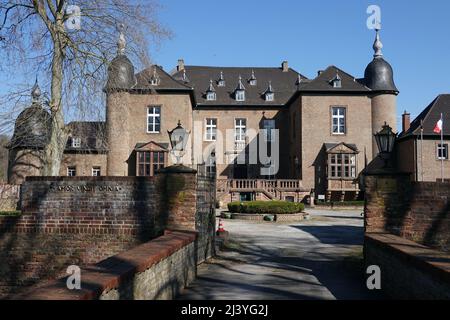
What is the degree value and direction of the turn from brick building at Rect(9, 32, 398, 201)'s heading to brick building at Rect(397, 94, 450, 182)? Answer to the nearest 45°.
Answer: approximately 90° to its left

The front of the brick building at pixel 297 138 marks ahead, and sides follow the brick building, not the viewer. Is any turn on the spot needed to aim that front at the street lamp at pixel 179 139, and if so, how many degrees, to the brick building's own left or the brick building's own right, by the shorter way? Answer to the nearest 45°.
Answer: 0° — it already faces it

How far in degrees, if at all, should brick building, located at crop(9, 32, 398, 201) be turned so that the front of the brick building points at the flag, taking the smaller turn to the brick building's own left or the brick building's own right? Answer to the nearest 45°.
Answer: approximately 45° to the brick building's own left

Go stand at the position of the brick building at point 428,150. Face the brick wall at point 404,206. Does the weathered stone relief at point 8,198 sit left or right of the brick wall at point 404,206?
right

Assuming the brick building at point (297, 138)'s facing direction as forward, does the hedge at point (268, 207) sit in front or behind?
in front

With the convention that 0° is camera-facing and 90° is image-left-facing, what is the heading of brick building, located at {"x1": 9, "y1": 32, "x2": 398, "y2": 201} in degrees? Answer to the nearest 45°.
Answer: approximately 0°

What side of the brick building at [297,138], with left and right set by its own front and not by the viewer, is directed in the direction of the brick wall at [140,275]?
front

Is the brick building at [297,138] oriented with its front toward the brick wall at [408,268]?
yes

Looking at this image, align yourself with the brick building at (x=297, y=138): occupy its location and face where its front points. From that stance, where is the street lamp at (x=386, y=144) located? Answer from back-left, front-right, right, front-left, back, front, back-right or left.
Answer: front

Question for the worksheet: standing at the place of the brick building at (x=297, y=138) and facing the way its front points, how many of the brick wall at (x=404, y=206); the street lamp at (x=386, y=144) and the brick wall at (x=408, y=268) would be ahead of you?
3

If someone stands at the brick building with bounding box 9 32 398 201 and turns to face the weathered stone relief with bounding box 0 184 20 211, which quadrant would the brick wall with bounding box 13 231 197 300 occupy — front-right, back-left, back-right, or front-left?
front-left

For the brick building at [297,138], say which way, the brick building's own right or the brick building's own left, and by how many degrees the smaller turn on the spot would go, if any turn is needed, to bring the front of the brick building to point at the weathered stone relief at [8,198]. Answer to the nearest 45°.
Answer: approximately 45° to the brick building's own right

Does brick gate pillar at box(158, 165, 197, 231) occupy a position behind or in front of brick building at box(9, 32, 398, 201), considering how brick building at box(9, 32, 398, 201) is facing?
in front

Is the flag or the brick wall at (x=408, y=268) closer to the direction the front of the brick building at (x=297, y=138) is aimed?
the brick wall
